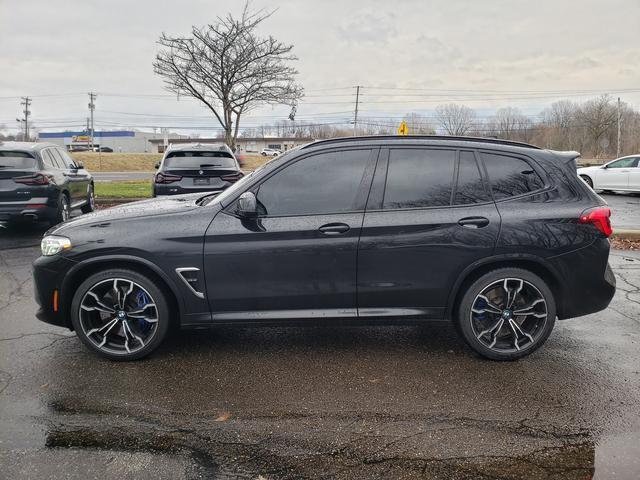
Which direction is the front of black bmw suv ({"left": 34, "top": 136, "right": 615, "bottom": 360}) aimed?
to the viewer's left

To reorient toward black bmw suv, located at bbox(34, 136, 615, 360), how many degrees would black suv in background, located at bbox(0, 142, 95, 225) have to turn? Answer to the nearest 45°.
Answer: approximately 135° to its right

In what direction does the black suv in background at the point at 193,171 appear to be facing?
away from the camera

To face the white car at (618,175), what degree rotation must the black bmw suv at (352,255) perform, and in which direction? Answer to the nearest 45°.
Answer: approximately 135° to its right

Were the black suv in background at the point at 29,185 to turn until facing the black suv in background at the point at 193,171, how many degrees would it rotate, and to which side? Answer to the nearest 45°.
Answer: approximately 45° to its right

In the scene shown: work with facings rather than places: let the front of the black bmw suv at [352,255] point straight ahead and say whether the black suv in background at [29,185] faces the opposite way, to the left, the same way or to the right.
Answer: to the right

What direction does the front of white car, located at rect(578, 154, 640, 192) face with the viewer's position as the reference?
facing to the left of the viewer

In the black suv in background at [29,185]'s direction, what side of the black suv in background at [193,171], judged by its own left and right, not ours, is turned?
left

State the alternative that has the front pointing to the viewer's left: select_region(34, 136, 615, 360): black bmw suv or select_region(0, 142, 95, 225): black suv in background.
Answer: the black bmw suv

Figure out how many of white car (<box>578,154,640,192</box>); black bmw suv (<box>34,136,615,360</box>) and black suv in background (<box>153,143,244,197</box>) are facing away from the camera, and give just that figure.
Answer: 1

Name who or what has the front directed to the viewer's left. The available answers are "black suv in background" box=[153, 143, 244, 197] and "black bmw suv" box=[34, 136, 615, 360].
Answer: the black bmw suv

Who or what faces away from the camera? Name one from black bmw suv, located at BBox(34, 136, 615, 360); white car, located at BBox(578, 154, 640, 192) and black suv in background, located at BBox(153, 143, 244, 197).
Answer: the black suv in background

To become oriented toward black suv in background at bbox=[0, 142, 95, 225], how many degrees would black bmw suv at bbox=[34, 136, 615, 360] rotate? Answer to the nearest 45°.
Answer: approximately 45° to its right
